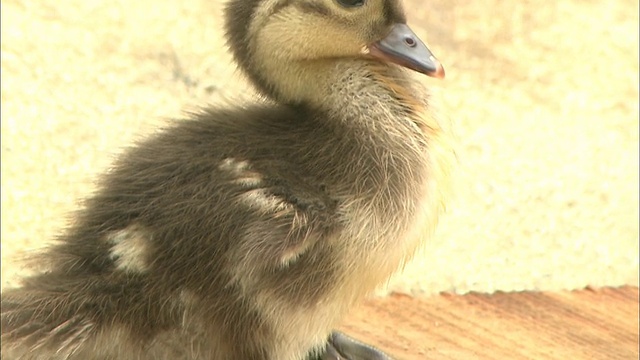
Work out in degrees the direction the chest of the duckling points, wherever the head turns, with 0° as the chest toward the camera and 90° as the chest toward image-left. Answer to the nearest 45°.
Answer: approximately 270°
